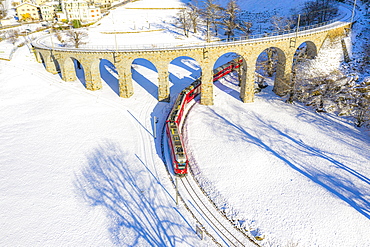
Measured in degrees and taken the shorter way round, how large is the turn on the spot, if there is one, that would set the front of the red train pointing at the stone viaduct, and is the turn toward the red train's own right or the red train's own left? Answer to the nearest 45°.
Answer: approximately 180°

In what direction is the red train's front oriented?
toward the camera
